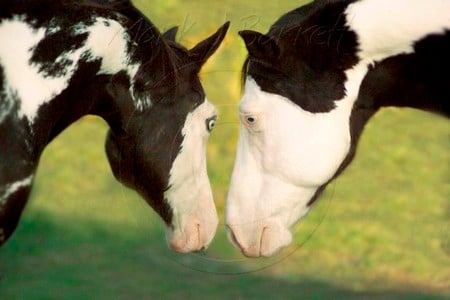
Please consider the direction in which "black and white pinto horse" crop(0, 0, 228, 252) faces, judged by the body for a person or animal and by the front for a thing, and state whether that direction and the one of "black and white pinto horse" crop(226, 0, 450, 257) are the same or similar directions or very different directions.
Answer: very different directions

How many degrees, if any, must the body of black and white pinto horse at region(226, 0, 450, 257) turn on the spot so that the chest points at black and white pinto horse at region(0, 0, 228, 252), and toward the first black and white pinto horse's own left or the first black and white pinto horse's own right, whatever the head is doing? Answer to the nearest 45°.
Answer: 0° — it already faces it

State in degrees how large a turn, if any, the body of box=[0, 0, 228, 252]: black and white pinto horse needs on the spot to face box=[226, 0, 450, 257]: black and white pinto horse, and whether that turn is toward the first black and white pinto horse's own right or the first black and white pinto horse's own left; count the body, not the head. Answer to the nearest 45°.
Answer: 0° — it already faces it

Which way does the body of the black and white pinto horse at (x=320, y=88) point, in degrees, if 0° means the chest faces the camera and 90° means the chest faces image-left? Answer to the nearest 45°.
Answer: approximately 90°

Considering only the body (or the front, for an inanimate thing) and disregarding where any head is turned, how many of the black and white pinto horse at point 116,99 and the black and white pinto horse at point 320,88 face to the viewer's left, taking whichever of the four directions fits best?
1

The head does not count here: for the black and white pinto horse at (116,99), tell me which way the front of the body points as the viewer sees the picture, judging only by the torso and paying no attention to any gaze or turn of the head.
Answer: to the viewer's right
